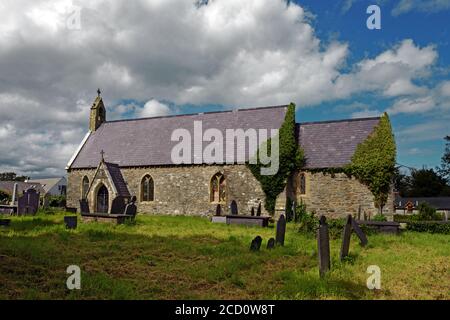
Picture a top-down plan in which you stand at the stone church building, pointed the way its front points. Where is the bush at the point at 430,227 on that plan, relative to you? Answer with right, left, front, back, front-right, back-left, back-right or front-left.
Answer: front-left

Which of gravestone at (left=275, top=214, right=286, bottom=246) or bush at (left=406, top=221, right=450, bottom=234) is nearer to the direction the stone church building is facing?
the gravestone

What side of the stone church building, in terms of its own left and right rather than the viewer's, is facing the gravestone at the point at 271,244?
front

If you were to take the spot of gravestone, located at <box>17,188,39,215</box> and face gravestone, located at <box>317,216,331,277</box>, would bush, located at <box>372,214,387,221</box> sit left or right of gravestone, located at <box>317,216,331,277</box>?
left

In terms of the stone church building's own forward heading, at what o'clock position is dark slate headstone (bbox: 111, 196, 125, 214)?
The dark slate headstone is roughly at 1 o'clock from the stone church building.

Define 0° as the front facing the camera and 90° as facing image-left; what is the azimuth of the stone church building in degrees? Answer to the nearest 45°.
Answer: approximately 0°

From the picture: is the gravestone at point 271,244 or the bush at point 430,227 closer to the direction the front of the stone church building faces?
the gravestone

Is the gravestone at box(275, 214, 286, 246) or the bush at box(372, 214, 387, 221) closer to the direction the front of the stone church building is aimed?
the gravestone

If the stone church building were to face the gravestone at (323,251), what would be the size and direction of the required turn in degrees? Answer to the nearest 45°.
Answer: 0° — it already faces it

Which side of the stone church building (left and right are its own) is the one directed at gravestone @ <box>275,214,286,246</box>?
front
